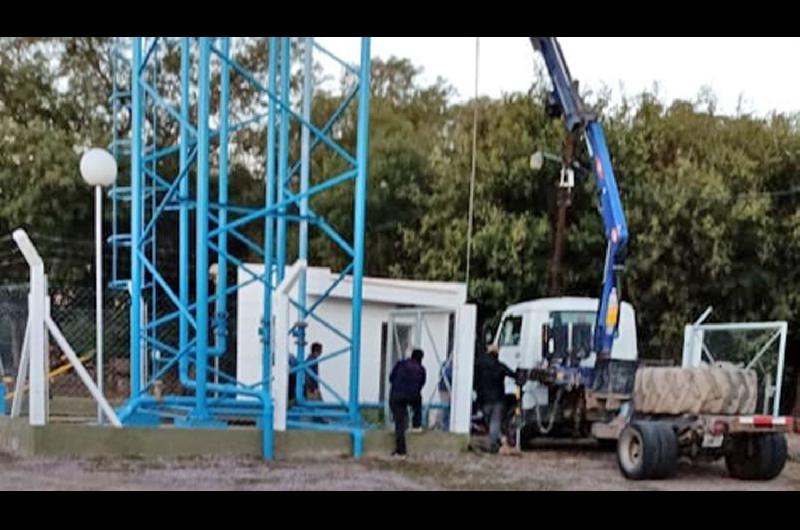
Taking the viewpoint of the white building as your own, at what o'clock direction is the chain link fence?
The chain link fence is roughly at 4 o'clock from the white building.

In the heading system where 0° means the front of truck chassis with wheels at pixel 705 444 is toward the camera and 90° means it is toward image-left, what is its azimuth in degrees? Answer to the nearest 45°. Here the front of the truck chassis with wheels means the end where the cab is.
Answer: approximately 135°

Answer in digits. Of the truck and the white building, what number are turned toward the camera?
1

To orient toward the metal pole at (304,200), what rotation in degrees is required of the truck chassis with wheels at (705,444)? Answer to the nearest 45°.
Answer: approximately 45° to its left

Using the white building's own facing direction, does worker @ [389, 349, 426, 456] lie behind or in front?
in front

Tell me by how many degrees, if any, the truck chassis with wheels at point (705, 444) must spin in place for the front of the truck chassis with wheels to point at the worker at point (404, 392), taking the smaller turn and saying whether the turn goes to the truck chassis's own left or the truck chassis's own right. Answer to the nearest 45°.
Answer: approximately 45° to the truck chassis's own left

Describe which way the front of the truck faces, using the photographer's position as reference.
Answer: facing away from the viewer and to the left of the viewer

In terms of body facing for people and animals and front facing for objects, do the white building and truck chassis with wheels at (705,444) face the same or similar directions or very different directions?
very different directions
